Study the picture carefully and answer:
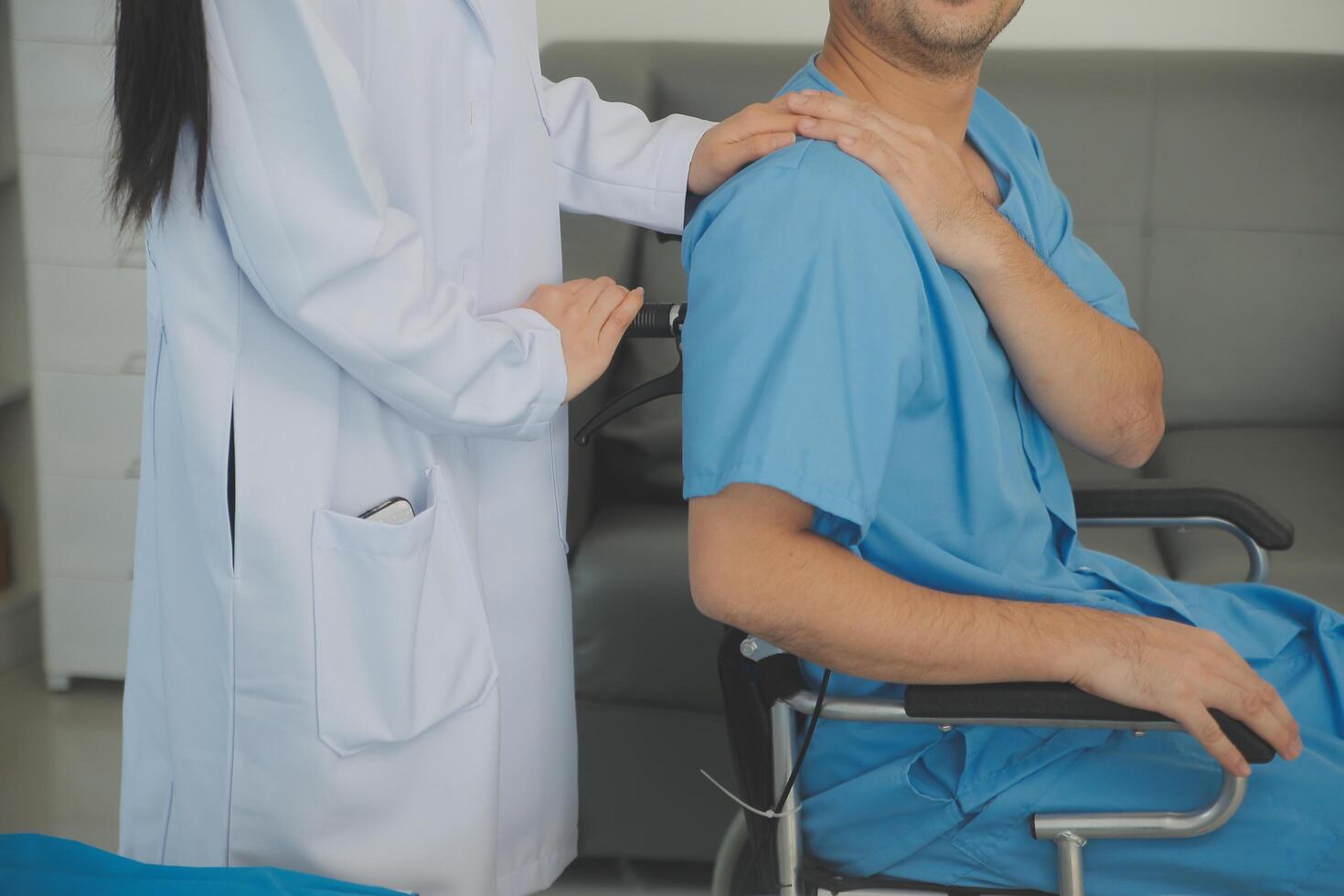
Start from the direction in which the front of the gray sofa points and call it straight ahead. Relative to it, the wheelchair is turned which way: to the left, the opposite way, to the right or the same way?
to the left

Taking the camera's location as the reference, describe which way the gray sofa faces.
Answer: facing the viewer

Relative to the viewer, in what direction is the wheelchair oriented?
to the viewer's right

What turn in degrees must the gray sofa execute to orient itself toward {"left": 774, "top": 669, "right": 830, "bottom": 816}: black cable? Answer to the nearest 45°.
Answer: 0° — it already faces it

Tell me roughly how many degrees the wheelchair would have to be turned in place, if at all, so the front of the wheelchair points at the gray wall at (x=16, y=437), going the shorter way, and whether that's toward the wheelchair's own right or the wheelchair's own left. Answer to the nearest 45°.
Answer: approximately 135° to the wheelchair's own left

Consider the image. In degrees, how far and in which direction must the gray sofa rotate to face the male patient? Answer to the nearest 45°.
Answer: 0° — it already faces them

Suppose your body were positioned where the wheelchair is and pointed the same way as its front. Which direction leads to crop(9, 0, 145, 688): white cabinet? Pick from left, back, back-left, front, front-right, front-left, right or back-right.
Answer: back-left

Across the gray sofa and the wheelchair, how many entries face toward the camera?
1

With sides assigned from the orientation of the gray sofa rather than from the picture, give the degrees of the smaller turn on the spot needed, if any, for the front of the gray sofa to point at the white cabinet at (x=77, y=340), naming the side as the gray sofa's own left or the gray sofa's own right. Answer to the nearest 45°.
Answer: approximately 90° to the gray sofa's own right
